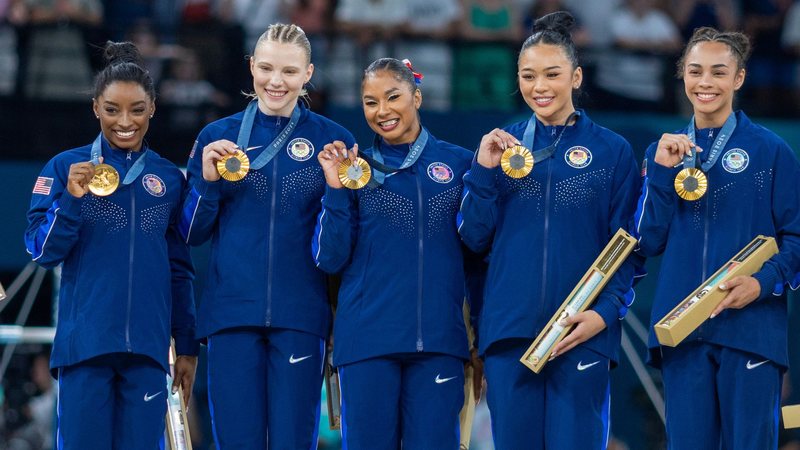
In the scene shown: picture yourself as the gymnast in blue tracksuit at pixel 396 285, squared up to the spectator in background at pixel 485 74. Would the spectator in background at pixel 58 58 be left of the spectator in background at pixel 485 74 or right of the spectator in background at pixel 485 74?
left

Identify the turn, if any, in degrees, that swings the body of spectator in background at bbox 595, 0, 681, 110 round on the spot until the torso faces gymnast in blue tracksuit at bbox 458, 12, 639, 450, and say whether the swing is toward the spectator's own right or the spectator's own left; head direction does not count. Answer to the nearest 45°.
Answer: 0° — they already face them

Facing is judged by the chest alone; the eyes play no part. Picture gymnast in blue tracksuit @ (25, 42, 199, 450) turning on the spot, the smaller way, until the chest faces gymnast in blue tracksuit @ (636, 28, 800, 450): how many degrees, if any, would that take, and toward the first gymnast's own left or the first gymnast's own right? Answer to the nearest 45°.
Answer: approximately 90° to the first gymnast's own left

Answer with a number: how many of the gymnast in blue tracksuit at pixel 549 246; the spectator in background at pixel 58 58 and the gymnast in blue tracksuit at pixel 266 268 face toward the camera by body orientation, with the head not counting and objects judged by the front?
3

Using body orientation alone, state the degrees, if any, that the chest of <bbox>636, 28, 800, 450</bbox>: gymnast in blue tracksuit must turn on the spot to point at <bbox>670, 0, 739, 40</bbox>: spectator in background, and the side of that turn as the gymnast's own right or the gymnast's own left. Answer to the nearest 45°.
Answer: approximately 180°

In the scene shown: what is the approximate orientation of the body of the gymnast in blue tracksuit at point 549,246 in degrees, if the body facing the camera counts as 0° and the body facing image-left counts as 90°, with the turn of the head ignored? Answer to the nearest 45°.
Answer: approximately 0°

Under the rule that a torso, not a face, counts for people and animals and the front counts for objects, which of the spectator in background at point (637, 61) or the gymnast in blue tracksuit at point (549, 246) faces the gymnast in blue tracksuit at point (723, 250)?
the spectator in background

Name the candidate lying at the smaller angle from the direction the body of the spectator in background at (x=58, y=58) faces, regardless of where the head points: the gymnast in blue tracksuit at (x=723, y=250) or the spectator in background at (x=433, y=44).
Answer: the gymnast in blue tracksuit

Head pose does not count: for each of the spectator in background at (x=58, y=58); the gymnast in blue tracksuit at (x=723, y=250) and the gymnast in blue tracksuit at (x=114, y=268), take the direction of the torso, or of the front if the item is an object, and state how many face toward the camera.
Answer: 3
